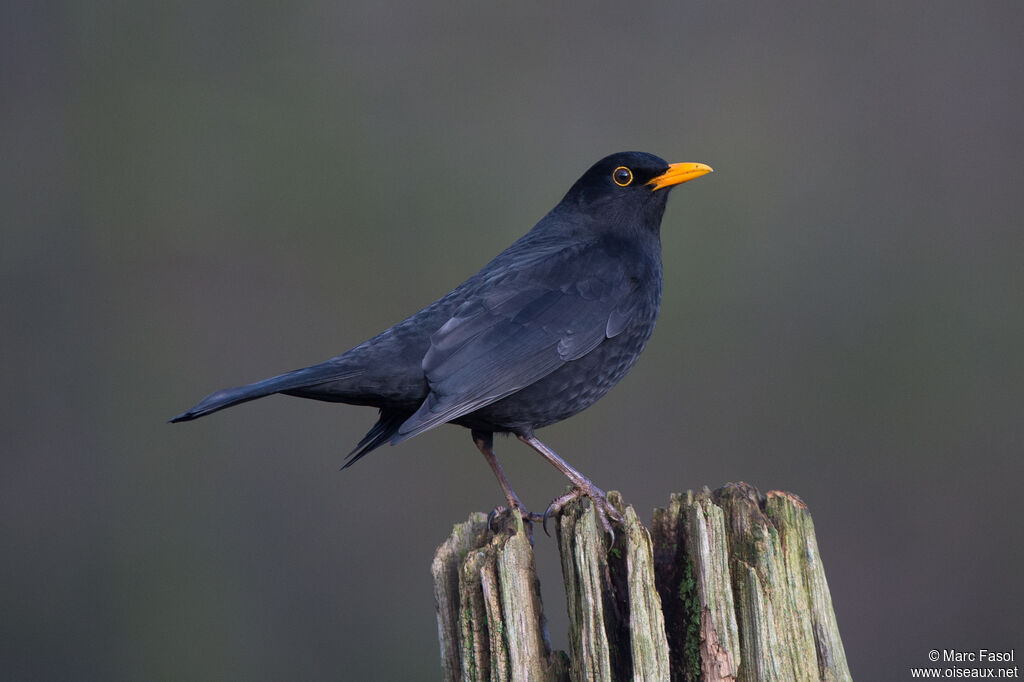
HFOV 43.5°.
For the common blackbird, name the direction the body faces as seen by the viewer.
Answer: to the viewer's right
